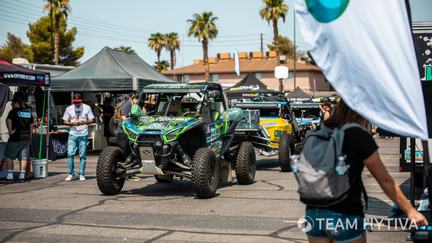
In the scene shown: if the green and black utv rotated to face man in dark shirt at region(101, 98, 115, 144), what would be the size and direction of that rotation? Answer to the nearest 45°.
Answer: approximately 135° to its right

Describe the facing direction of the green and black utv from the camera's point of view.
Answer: facing the viewer and to the left of the viewer

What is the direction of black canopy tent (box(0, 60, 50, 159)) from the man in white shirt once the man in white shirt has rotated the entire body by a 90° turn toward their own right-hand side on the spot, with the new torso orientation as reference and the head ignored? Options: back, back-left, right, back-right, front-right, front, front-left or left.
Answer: front-right

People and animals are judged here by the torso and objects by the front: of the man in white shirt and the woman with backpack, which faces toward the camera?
the man in white shirt

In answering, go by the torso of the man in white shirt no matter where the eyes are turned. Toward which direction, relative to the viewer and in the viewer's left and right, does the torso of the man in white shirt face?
facing the viewer

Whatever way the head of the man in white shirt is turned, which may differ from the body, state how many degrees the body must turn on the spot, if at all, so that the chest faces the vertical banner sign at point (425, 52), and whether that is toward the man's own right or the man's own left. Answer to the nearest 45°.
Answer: approximately 45° to the man's own left

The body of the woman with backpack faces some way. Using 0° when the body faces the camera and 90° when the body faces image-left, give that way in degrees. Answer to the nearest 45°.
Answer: approximately 225°

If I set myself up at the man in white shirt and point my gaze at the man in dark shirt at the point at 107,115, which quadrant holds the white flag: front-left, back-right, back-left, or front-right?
back-right

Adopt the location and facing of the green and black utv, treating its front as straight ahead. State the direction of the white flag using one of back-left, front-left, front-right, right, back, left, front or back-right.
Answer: front-left

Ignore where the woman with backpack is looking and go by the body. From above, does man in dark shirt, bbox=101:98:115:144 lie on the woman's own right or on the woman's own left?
on the woman's own left

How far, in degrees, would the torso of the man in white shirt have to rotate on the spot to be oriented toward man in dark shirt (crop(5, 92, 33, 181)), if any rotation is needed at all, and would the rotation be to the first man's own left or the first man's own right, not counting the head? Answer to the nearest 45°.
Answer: approximately 90° to the first man's own right

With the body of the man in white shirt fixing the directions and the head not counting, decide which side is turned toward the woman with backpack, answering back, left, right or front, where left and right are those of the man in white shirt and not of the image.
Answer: front

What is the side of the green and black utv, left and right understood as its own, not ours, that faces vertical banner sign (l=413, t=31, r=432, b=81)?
left

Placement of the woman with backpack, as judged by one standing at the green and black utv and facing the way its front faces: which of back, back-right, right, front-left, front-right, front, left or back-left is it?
front-left
